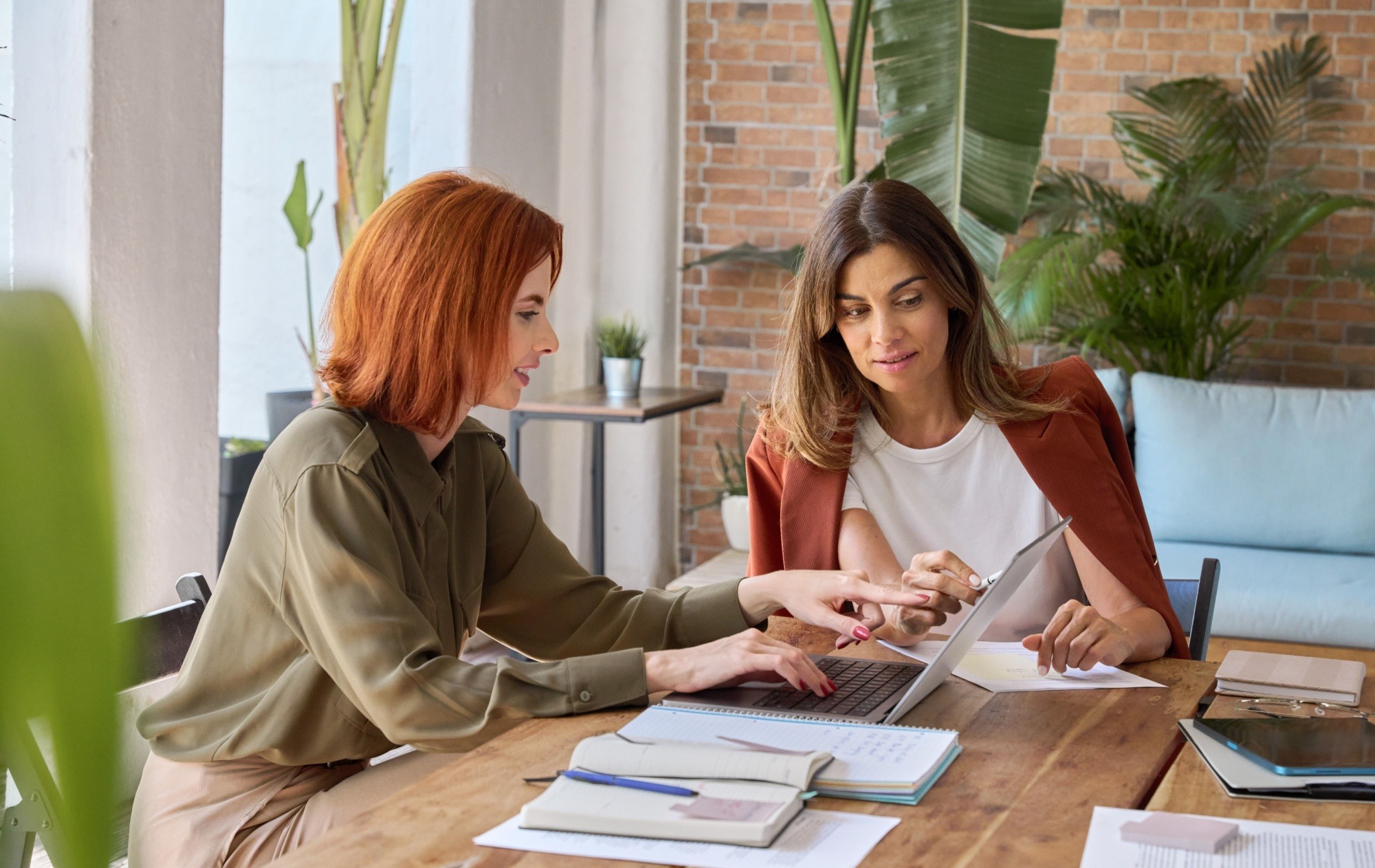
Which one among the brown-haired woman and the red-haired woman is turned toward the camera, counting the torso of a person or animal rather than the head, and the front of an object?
the brown-haired woman

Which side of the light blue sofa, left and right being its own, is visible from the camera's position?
front

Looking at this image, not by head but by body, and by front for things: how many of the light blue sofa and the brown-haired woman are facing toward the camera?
2

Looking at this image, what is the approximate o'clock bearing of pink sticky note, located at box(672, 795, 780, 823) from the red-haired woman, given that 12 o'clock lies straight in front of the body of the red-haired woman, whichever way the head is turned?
The pink sticky note is roughly at 2 o'clock from the red-haired woman.

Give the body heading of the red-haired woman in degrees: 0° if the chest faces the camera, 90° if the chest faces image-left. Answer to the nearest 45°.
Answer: approximately 270°

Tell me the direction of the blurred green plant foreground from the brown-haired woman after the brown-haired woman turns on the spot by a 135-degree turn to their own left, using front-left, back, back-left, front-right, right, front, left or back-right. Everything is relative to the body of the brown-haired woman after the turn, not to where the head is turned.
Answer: back-right

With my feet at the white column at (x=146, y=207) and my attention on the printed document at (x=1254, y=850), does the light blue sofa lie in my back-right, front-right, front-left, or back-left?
front-left

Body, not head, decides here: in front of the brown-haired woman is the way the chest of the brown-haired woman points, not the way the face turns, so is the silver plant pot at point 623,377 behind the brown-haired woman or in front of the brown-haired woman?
behind

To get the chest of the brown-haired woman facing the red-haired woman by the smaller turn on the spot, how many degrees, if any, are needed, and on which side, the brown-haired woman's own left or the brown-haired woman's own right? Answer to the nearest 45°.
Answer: approximately 45° to the brown-haired woman's own right

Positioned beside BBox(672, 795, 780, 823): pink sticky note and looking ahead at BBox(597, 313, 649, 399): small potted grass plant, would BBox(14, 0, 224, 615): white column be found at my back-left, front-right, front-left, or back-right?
front-left

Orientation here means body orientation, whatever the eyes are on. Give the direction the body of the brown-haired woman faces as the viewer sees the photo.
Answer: toward the camera

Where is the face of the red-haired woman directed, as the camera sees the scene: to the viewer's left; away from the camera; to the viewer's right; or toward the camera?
to the viewer's right

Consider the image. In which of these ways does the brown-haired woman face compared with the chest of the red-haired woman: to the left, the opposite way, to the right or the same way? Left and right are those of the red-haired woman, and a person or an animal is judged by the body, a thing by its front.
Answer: to the right

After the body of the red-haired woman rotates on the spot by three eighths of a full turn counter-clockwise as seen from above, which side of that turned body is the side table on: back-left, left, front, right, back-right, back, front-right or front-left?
front-right

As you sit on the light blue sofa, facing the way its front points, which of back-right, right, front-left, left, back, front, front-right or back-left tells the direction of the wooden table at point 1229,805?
front

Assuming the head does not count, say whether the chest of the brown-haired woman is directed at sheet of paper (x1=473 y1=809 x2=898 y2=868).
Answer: yes

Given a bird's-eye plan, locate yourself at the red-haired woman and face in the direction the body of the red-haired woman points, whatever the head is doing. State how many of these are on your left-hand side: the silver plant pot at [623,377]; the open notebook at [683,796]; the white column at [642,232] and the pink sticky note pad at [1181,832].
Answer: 2
